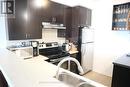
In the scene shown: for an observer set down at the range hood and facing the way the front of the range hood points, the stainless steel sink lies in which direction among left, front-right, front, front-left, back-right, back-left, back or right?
front-right

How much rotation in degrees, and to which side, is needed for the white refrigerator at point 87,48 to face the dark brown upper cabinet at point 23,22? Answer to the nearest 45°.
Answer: approximately 90° to its right

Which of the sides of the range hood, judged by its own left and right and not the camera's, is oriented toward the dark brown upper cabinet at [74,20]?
left

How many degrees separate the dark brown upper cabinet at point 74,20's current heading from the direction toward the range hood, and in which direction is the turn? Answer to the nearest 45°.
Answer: approximately 90° to its right

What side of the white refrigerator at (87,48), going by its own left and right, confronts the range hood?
right
